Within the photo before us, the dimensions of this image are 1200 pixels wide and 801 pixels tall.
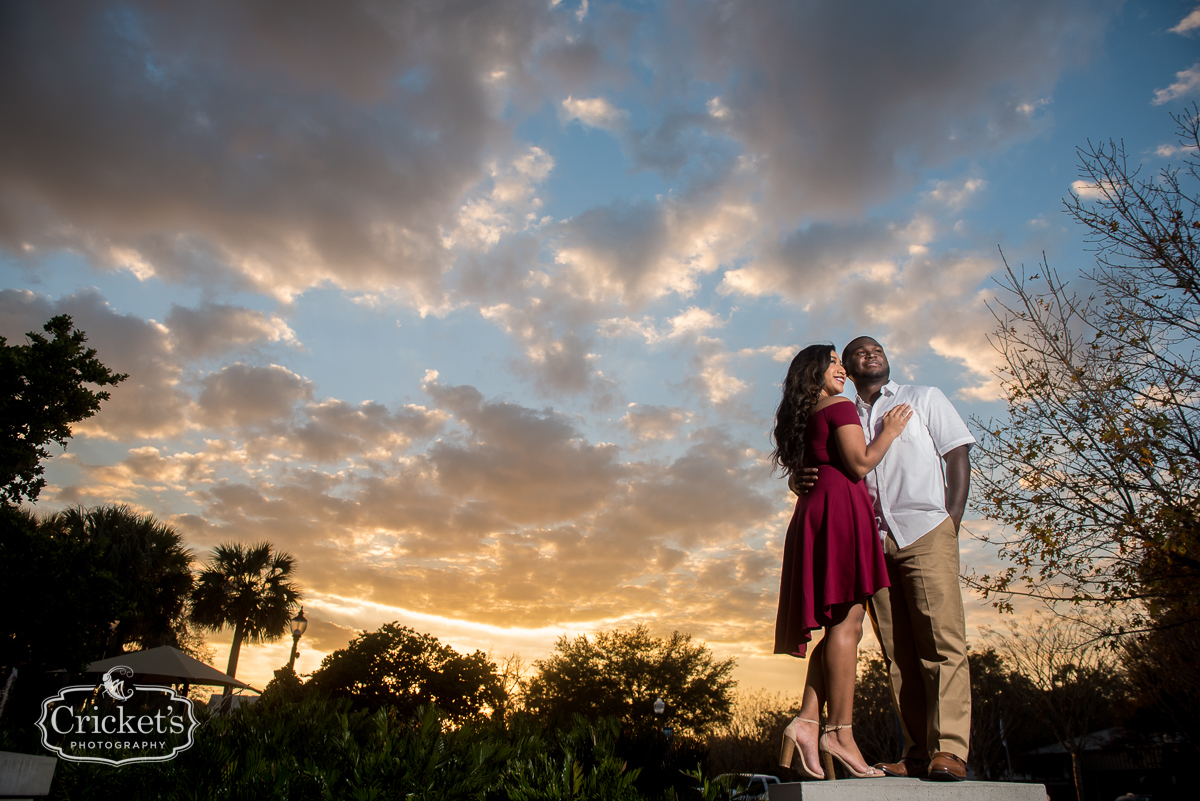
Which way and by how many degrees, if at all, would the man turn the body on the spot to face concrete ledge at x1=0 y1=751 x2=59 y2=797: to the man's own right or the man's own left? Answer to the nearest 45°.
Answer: approximately 45° to the man's own right

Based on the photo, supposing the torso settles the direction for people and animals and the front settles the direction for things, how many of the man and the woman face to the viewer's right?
1

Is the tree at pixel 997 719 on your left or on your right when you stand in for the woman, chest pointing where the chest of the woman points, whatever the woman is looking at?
on your left

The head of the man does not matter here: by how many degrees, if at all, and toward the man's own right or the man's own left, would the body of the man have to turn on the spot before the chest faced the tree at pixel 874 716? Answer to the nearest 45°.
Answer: approximately 135° to the man's own right

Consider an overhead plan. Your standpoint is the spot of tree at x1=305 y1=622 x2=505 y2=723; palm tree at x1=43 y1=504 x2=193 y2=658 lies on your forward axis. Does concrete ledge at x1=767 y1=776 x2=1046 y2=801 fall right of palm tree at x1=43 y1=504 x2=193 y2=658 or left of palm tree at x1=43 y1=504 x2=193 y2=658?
left

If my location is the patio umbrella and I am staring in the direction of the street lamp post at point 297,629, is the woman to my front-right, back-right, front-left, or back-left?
back-right

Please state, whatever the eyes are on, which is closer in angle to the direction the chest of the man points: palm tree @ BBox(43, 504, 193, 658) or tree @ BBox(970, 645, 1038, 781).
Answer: the palm tree

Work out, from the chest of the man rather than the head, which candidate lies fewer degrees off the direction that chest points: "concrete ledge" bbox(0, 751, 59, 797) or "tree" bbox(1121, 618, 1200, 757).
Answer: the concrete ledge

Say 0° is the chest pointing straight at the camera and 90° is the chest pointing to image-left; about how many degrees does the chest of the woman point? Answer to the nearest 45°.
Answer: approximately 270°

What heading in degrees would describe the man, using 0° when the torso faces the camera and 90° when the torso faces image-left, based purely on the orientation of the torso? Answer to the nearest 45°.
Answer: approximately 45°

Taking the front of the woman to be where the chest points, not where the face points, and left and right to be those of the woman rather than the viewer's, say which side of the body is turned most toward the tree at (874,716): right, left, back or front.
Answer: left
